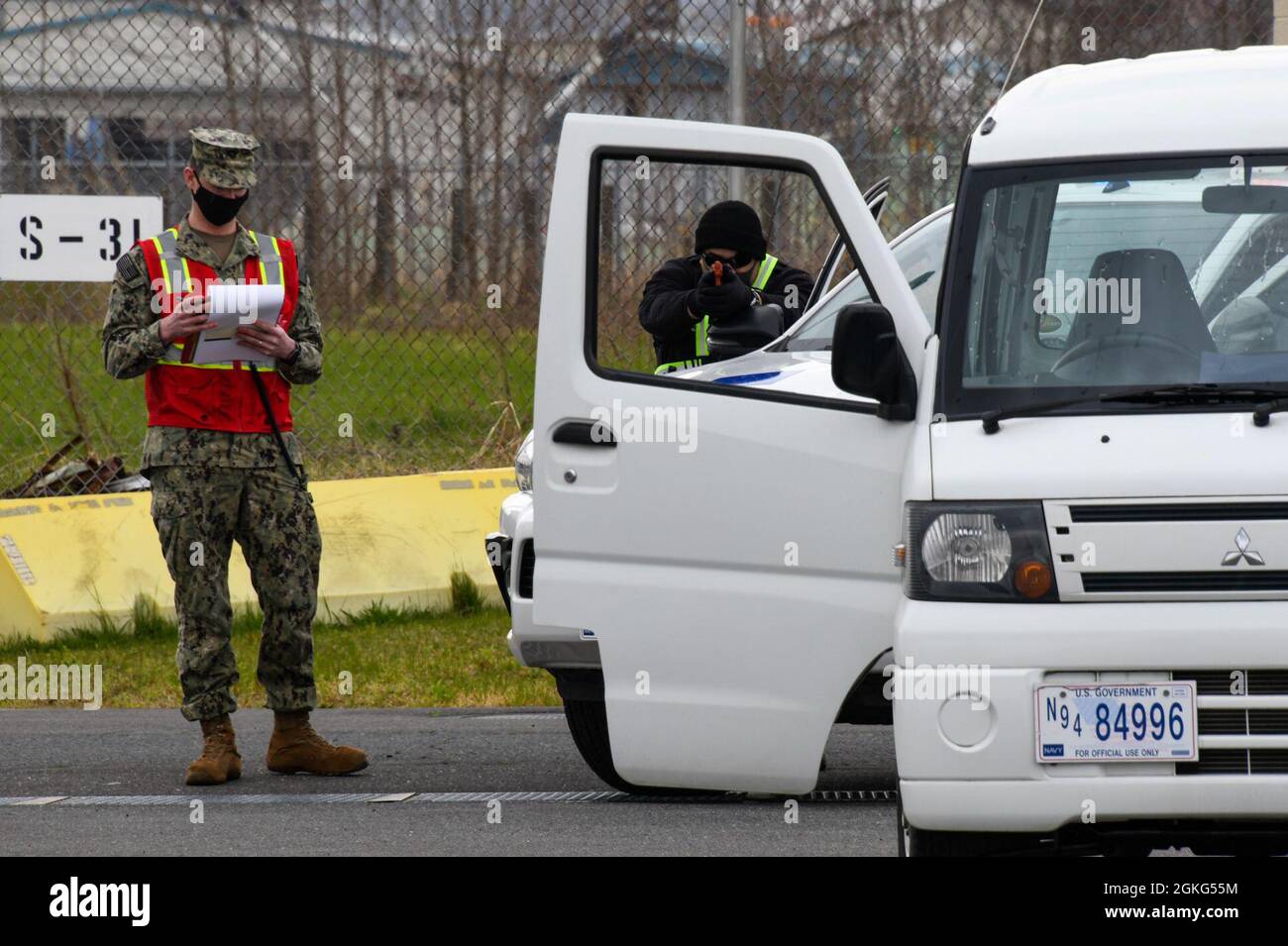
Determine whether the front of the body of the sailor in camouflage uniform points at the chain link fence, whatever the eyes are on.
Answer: no

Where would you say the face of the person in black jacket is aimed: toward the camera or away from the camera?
toward the camera

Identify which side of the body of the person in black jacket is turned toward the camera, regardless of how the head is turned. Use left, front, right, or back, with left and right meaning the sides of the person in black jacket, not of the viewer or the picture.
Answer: front

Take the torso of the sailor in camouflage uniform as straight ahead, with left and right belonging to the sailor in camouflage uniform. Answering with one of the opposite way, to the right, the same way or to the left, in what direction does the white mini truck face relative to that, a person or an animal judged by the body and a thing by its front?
the same way

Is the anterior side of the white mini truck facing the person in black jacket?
no

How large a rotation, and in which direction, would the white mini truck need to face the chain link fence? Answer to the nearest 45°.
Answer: approximately 135° to its right

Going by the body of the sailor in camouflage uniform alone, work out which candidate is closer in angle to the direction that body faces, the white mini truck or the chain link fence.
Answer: the white mini truck

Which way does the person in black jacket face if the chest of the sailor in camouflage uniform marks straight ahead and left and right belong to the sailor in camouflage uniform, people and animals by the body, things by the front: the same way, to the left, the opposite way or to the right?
the same way

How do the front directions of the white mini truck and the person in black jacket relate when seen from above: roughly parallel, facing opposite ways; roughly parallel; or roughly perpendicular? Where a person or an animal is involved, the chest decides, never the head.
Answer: roughly parallel

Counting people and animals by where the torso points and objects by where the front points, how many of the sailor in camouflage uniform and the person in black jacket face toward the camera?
2

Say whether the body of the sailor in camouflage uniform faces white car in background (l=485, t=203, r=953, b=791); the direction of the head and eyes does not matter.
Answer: no

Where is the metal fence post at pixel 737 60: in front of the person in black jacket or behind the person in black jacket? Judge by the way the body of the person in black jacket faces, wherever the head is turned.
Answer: behind

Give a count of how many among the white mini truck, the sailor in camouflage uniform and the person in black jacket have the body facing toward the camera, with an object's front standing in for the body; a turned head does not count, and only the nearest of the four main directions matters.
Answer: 3

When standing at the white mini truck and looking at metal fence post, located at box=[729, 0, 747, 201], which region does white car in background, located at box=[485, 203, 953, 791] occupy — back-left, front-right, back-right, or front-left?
front-left

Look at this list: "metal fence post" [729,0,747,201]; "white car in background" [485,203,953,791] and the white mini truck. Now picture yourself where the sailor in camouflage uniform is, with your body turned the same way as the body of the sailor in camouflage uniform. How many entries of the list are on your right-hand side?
0

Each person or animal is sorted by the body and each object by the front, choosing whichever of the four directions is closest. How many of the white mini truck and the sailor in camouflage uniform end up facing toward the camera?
2
